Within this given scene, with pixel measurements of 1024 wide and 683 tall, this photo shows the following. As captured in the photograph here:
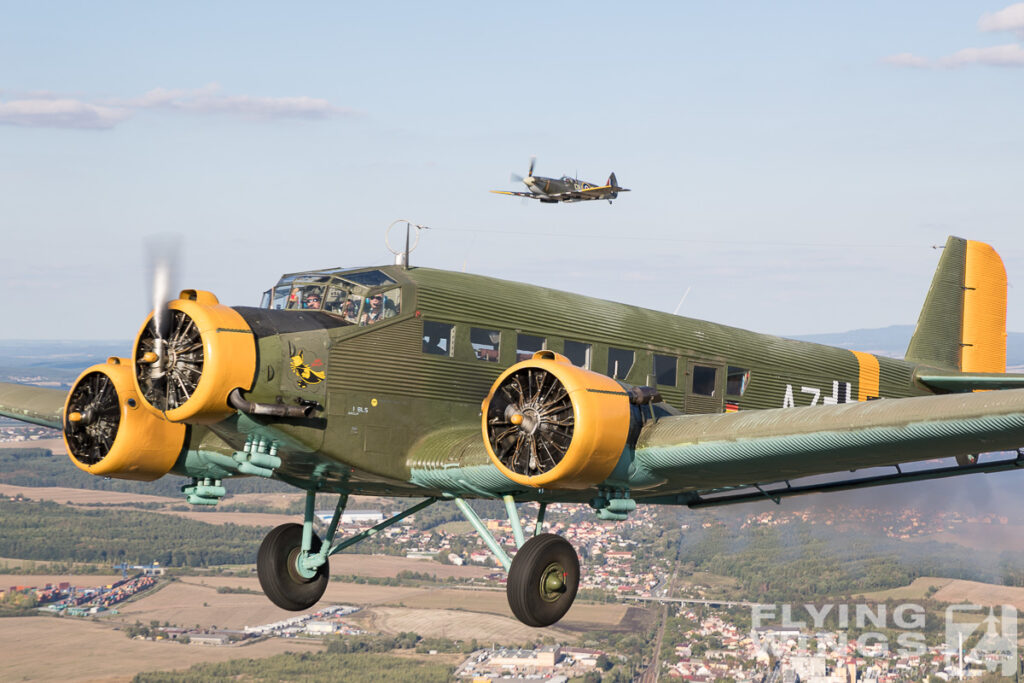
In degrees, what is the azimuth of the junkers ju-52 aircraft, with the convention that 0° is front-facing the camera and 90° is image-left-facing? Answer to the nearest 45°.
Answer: approximately 45°
